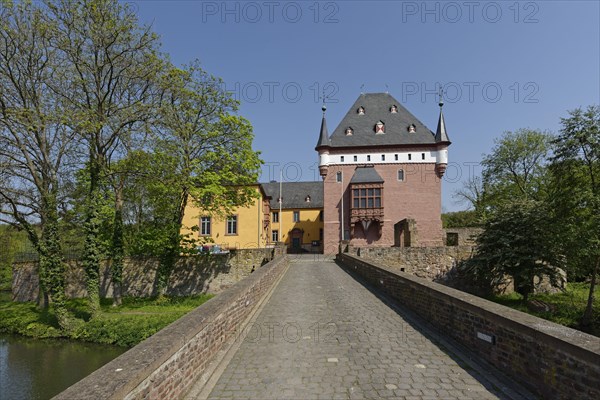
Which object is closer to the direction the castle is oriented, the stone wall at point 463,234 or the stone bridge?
the stone bridge

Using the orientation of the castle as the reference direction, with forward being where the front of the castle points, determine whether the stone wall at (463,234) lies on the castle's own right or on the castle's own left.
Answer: on the castle's own left

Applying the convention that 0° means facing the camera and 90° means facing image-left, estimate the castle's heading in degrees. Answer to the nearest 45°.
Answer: approximately 0°

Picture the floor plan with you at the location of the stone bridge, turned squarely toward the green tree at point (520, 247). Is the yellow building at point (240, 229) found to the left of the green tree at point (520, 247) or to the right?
left
